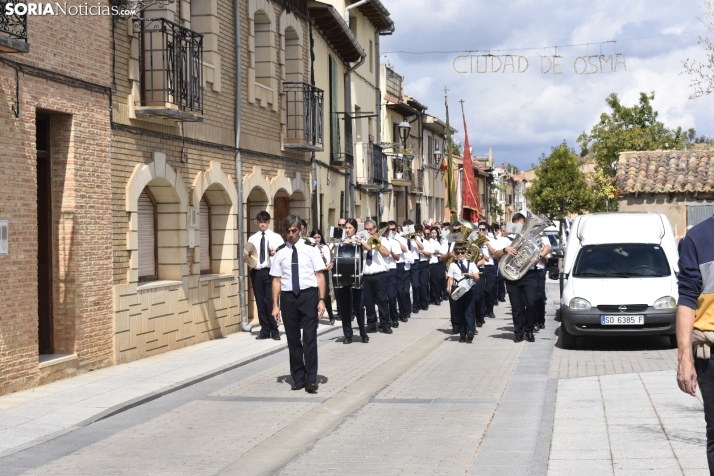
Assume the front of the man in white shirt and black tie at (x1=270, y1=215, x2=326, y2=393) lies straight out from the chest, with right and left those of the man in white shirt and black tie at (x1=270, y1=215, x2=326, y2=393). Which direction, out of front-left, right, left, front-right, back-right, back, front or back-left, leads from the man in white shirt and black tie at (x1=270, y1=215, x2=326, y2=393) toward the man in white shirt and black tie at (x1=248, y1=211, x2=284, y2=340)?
back

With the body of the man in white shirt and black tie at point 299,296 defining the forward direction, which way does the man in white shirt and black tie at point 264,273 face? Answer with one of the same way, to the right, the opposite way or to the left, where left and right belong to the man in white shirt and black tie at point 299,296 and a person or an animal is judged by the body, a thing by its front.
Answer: the same way

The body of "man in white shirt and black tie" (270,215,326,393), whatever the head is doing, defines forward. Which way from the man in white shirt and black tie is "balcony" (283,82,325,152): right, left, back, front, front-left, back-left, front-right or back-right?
back

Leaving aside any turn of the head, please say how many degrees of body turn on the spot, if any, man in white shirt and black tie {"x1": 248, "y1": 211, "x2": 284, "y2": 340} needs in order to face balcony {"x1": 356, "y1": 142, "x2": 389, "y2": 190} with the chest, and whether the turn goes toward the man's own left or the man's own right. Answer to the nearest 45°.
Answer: approximately 180°

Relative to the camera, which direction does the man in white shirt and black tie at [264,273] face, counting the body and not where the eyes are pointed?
toward the camera

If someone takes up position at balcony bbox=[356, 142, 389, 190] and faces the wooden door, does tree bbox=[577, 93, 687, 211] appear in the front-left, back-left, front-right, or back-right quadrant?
back-left

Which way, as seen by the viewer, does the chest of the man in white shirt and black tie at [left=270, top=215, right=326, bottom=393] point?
toward the camera

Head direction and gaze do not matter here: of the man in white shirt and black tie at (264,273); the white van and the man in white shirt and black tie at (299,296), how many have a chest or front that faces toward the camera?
3

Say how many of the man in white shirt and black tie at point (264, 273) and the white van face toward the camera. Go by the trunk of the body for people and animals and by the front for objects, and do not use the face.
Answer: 2

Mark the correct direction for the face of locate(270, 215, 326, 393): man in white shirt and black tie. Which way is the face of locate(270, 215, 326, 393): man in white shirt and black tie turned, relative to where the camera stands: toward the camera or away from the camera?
toward the camera

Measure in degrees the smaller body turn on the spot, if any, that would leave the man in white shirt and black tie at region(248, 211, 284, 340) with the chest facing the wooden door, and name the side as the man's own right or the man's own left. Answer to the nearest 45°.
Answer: approximately 45° to the man's own right

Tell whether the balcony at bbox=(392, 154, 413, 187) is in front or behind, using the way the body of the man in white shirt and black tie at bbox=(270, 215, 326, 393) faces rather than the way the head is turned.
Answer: behind
